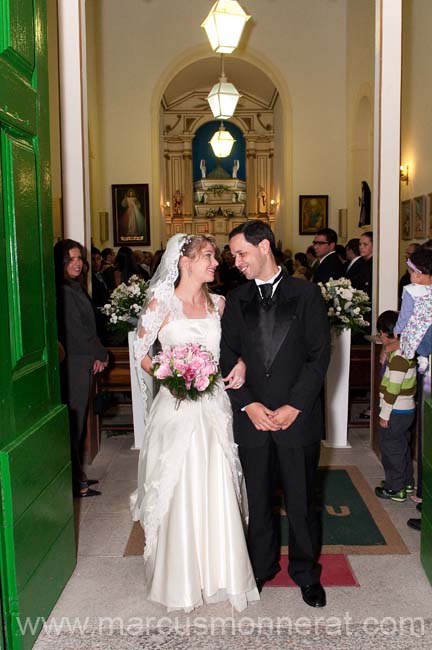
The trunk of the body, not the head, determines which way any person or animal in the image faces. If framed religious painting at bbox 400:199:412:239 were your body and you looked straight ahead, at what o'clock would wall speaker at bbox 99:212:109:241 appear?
The wall speaker is roughly at 2 o'clock from the framed religious painting.

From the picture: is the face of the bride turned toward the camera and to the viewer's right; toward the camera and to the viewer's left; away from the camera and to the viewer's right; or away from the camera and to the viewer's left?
toward the camera and to the viewer's right

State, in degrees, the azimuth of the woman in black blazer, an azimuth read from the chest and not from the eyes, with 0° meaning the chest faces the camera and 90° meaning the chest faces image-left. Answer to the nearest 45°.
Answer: approximately 270°

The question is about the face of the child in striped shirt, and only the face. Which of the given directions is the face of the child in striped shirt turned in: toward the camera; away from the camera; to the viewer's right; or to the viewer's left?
to the viewer's left

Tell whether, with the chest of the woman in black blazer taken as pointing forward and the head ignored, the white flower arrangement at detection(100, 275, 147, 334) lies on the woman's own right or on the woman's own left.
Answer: on the woman's own left

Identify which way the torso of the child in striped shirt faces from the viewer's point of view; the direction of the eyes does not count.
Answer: to the viewer's left

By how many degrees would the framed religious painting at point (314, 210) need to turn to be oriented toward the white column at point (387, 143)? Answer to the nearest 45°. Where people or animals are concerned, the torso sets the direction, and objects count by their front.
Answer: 0° — it already faces it

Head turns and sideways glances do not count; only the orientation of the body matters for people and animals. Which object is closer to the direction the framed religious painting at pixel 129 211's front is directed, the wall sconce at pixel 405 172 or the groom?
the groom

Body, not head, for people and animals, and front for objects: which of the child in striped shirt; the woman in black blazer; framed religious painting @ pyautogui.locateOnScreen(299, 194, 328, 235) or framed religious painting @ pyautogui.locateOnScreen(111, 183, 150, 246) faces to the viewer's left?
the child in striped shirt

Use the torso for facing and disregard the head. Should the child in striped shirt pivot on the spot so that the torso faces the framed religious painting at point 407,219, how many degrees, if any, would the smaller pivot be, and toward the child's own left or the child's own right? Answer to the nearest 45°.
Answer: approximately 90° to the child's own right
